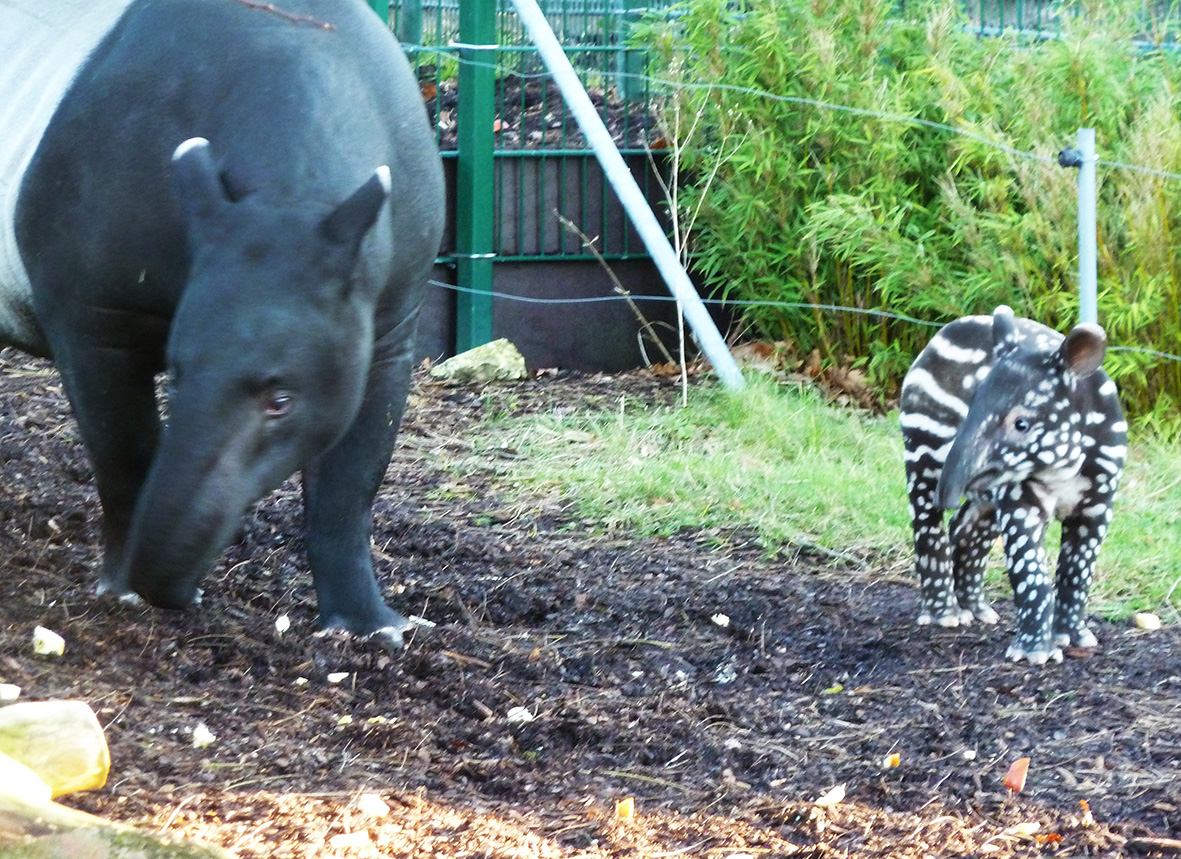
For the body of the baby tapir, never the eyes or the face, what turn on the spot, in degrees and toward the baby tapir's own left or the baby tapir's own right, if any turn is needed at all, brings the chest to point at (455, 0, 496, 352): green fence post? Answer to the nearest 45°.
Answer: approximately 180°

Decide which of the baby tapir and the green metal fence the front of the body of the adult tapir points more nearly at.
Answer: the baby tapir

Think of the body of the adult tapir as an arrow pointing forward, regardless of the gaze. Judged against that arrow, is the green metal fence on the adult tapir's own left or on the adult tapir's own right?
on the adult tapir's own left

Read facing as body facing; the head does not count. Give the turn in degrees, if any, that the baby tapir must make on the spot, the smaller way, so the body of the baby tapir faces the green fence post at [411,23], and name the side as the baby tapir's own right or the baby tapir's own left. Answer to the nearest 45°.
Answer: approximately 180°

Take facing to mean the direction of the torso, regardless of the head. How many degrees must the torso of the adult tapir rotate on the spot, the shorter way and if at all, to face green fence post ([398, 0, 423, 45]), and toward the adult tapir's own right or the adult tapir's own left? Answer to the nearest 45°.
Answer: approximately 135° to the adult tapir's own left

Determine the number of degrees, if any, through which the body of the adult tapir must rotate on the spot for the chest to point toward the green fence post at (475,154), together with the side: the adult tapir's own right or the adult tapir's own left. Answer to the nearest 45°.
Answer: approximately 135° to the adult tapir's own left

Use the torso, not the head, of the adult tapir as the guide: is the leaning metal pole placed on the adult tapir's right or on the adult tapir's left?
on the adult tapir's left

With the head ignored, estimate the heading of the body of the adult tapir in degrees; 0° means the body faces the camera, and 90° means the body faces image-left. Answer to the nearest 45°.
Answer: approximately 315°

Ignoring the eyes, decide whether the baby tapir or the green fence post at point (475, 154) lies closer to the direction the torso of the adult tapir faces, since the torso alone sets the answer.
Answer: the baby tapir
